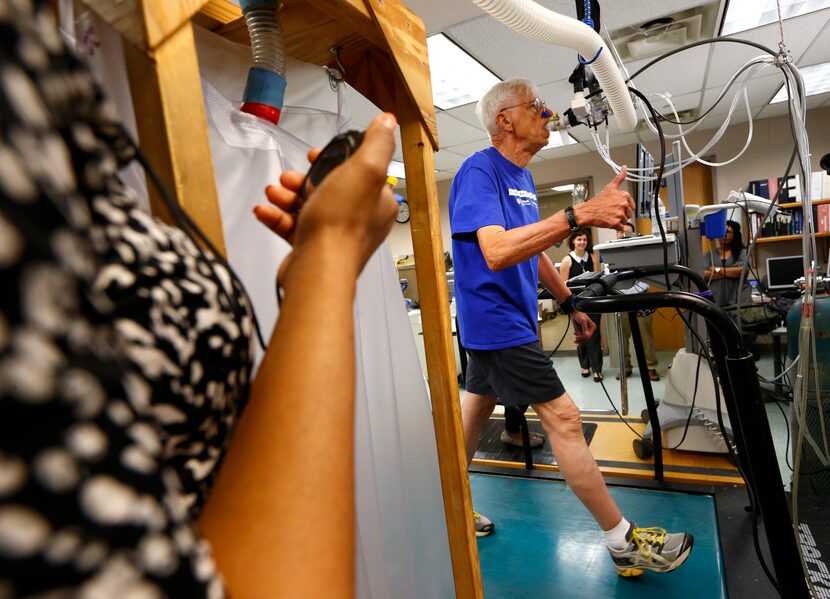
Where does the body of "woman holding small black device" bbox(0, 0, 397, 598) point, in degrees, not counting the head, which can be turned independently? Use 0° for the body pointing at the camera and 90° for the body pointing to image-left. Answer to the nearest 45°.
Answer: approximately 270°

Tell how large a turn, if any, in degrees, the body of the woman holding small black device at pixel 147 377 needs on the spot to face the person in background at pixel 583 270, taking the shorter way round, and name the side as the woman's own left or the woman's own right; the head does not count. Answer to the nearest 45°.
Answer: approximately 45° to the woman's own left

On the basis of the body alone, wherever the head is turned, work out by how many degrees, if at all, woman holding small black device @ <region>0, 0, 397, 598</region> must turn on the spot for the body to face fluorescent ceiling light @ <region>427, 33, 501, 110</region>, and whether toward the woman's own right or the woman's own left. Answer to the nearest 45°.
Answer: approximately 45° to the woman's own left

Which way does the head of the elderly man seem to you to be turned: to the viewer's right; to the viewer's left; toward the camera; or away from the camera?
to the viewer's right

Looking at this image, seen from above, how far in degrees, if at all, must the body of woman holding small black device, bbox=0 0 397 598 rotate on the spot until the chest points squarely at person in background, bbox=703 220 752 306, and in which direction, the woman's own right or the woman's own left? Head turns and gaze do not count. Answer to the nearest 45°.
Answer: approximately 45° to the woman's own left

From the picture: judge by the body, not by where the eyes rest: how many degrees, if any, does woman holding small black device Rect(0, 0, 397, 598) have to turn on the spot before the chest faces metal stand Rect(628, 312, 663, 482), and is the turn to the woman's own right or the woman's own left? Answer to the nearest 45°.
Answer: approximately 45° to the woman's own left
